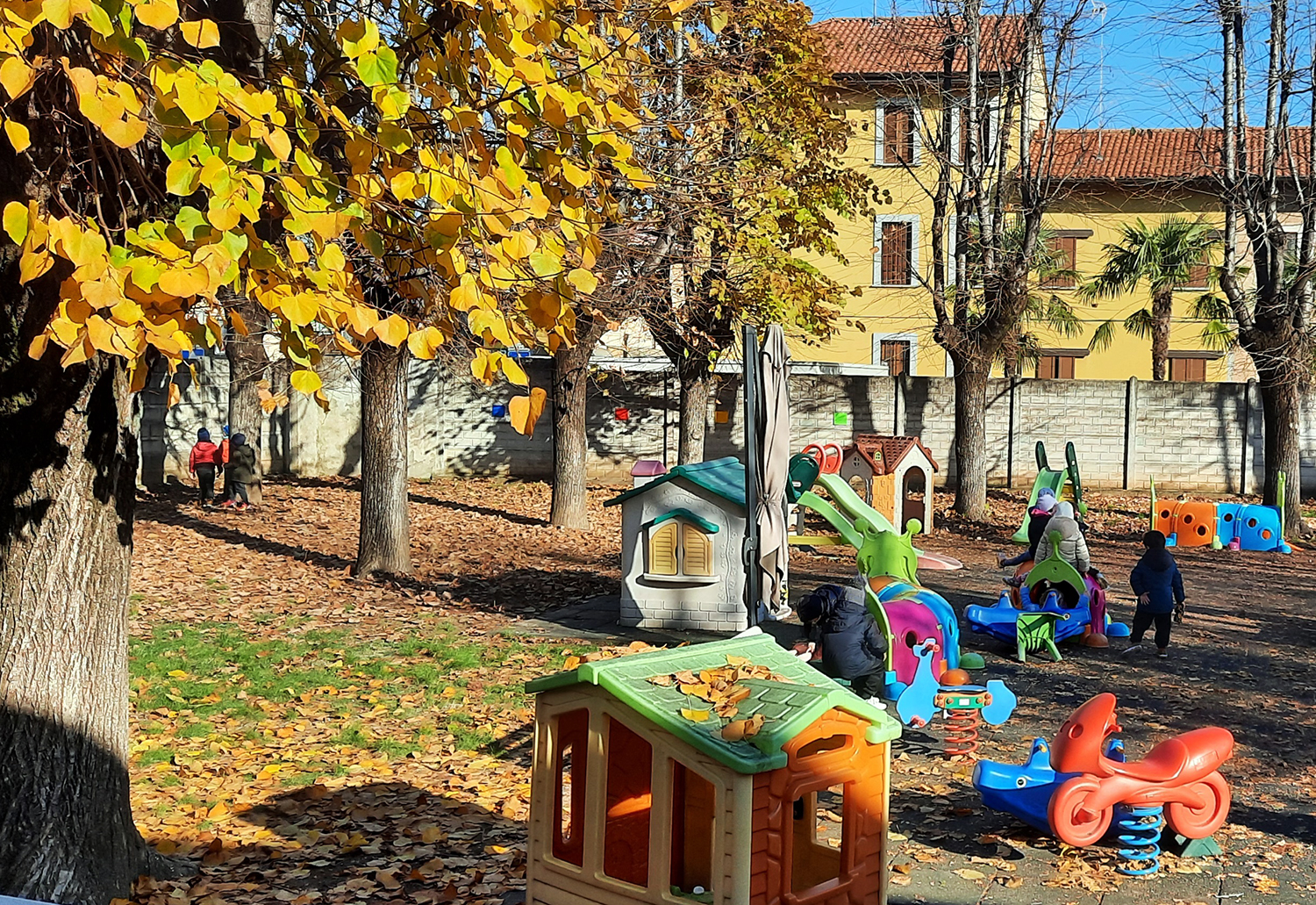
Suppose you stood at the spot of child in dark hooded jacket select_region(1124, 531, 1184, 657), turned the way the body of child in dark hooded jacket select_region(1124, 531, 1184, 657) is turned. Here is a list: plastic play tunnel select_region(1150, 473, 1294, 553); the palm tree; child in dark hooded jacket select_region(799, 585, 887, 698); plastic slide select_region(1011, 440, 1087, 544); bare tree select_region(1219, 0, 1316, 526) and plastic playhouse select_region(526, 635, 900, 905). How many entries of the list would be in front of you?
4

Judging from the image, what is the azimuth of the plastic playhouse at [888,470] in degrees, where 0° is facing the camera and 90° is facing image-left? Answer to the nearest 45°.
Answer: approximately 315°

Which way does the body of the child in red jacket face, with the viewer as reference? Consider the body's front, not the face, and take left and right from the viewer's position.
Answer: facing away from the viewer

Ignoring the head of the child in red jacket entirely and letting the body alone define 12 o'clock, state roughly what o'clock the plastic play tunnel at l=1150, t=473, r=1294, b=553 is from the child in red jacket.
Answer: The plastic play tunnel is roughly at 4 o'clock from the child in red jacket.

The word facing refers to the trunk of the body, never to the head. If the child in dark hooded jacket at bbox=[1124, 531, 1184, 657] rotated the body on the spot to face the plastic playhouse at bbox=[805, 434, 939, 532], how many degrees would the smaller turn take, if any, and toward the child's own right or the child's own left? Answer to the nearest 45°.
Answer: approximately 45° to the child's own left

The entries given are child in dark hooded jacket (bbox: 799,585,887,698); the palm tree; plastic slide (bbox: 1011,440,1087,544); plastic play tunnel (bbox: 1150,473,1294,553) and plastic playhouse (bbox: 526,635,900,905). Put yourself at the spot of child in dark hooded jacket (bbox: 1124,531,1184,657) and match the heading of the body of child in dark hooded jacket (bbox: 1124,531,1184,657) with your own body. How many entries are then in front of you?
3

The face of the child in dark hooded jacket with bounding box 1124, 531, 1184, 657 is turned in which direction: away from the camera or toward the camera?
away from the camera

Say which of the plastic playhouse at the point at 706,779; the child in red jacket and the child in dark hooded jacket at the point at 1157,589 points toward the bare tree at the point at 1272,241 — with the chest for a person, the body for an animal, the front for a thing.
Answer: the child in dark hooded jacket

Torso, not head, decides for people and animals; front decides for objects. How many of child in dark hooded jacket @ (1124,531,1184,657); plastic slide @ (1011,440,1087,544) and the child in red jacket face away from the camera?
2

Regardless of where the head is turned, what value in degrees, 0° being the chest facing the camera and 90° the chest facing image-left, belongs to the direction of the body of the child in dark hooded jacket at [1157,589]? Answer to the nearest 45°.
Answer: approximately 180°

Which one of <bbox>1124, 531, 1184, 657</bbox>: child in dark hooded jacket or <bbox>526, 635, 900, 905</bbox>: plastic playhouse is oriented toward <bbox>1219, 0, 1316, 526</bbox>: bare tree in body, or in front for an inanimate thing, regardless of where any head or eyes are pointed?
the child in dark hooded jacket

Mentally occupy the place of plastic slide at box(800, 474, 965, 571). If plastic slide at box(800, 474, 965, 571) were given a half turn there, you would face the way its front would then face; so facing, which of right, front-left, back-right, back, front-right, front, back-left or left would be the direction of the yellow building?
front-right

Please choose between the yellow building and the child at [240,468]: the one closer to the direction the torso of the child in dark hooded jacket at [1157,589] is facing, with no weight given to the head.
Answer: the yellow building
